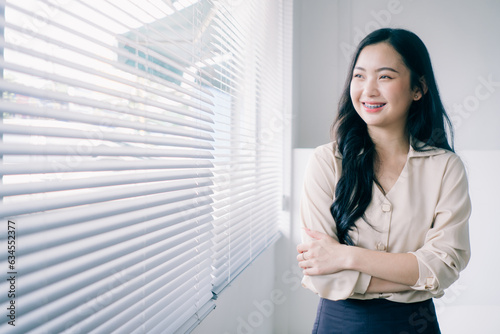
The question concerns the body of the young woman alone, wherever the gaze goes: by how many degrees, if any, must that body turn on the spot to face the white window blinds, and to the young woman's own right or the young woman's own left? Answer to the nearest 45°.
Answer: approximately 45° to the young woman's own right

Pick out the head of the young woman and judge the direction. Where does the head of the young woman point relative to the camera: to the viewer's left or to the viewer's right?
to the viewer's left

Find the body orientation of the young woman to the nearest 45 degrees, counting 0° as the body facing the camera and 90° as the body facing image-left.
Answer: approximately 0°
